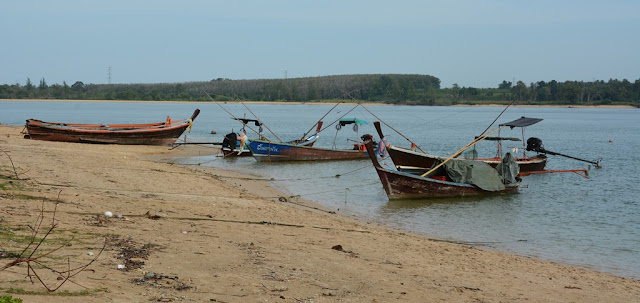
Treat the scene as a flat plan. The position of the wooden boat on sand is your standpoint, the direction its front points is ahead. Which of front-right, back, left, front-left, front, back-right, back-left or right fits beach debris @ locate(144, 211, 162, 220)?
right

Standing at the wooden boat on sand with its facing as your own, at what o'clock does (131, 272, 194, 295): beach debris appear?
The beach debris is roughly at 3 o'clock from the wooden boat on sand.

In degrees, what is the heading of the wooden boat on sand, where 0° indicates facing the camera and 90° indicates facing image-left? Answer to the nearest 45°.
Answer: approximately 270°
